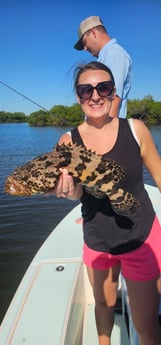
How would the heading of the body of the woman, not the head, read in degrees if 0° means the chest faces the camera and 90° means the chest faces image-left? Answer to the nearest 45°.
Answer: approximately 0°

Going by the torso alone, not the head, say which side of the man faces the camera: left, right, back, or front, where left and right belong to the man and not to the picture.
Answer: left

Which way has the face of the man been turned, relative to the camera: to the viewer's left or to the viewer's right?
to the viewer's left
